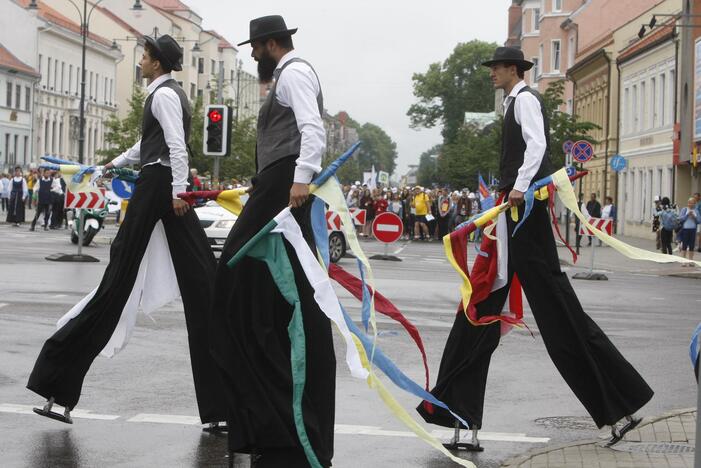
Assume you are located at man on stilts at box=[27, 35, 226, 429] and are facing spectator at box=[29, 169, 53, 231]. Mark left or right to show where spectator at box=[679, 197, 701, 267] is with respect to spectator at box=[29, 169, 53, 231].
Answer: right

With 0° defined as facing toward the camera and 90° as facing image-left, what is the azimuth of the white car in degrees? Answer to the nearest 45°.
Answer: approximately 45°

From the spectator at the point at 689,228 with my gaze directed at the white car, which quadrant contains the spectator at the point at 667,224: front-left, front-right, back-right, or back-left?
front-right

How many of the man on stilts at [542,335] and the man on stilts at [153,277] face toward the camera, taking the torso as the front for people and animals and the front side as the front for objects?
0

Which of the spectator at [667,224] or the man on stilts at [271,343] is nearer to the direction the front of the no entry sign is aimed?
the man on stilts

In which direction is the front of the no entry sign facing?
toward the camera

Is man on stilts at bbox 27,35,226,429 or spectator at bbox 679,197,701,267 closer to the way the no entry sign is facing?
the man on stilts

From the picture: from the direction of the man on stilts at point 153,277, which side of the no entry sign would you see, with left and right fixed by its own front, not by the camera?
front

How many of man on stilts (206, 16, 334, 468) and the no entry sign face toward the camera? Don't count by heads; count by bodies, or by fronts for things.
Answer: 1
